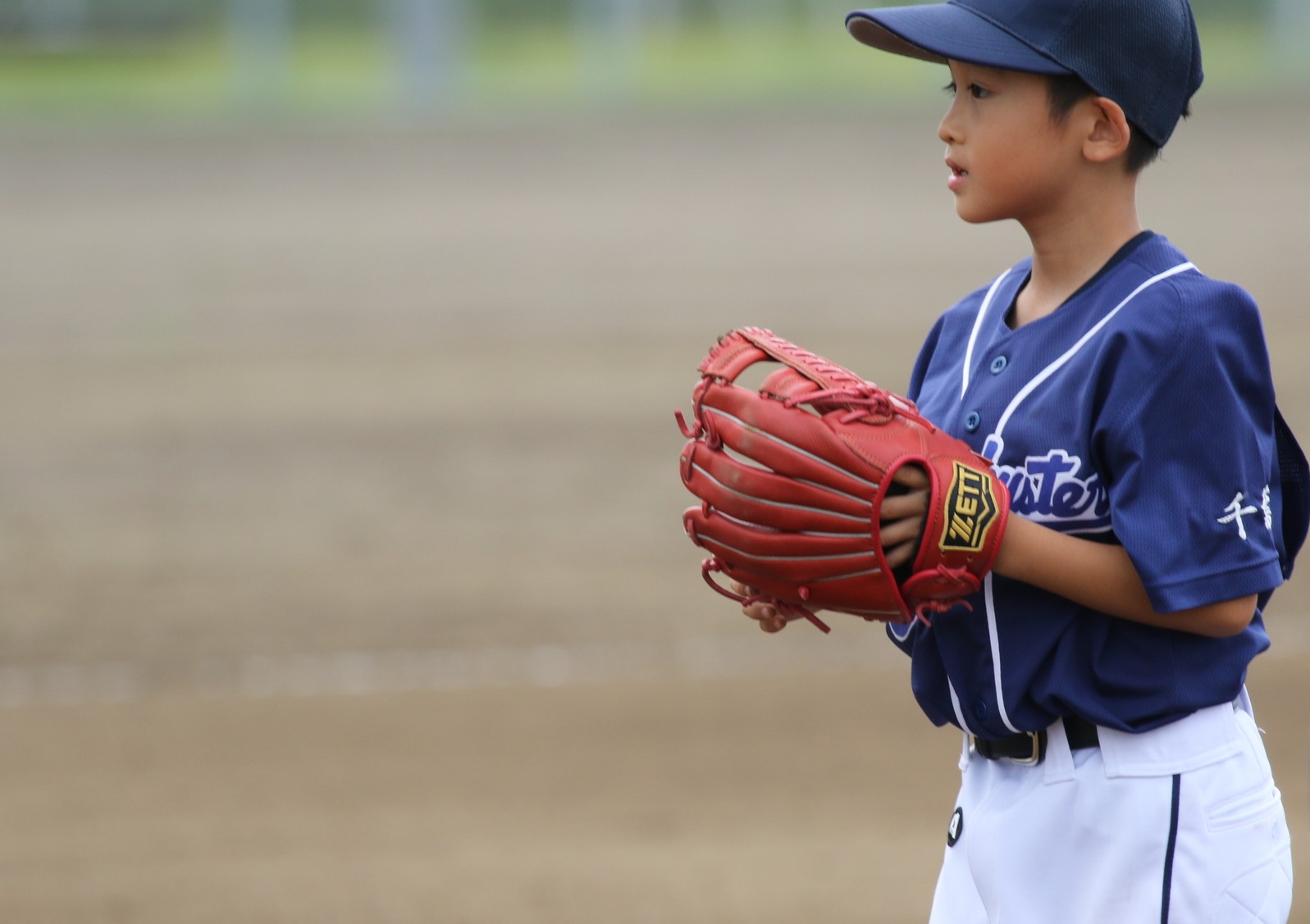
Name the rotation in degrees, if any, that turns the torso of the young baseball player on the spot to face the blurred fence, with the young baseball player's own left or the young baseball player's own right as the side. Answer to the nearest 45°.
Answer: approximately 135° to the young baseball player's own right

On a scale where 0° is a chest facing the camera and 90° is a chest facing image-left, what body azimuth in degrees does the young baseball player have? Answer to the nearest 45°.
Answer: approximately 45°

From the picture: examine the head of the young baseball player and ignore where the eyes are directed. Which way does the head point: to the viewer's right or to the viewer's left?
to the viewer's left
